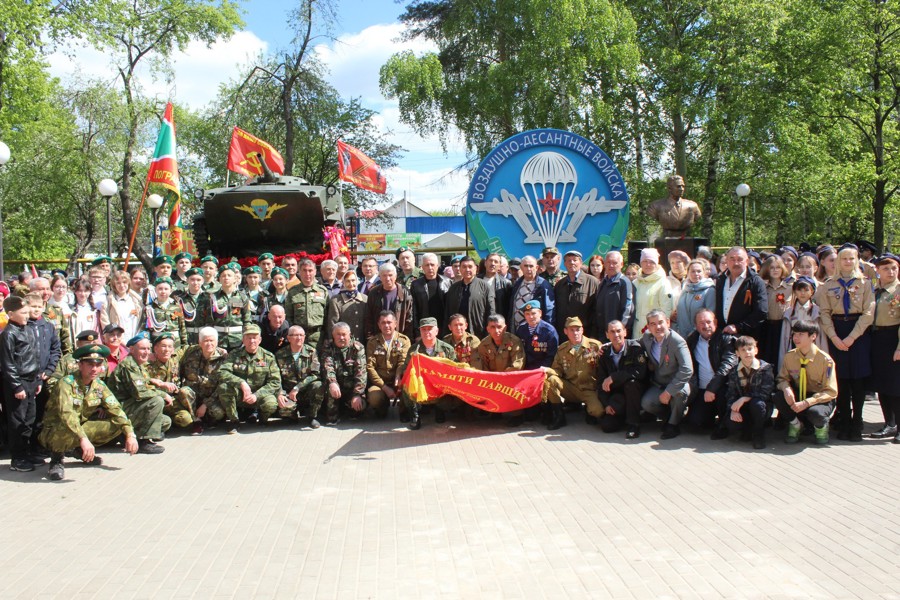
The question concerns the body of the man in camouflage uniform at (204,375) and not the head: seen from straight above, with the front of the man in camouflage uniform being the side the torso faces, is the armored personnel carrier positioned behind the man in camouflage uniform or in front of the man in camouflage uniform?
behind

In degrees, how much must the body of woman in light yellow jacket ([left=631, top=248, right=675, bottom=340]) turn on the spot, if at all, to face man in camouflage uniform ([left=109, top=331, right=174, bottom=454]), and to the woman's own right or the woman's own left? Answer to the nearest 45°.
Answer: approximately 45° to the woman's own right

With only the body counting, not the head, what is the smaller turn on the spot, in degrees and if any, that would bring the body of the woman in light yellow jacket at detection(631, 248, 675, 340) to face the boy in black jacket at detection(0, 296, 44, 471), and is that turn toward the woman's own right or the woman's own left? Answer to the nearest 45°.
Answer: approximately 45° to the woman's own right

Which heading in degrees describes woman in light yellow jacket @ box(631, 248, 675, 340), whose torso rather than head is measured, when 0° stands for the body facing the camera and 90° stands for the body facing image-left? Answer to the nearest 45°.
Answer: approximately 0°

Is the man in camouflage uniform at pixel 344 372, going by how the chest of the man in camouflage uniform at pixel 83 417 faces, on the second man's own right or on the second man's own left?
on the second man's own left

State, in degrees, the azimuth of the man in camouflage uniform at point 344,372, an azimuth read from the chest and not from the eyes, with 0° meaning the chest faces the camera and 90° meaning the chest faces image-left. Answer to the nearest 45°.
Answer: approximately 0°

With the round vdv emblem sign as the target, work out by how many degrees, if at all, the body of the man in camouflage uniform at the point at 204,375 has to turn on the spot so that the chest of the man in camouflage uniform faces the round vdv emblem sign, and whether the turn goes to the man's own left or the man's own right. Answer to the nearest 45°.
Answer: approximately 90° to the man's own left
